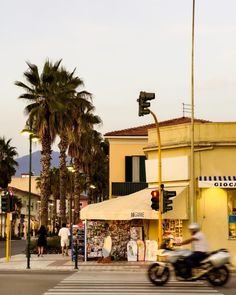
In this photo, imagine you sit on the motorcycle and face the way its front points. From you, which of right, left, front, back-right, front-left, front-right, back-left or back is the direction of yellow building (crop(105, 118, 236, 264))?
right

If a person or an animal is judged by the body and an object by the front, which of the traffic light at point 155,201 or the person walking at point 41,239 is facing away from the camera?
the person walking

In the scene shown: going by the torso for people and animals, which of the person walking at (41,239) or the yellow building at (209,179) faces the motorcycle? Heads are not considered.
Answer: the yellow building

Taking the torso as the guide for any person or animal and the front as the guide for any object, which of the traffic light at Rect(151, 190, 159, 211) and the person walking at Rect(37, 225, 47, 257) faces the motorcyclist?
the traffic light

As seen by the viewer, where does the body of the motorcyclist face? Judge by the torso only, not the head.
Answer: to the viewer's left

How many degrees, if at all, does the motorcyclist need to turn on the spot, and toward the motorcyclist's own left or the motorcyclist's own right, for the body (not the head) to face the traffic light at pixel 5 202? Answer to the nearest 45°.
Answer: approximately 45° to the motorcyclist's own right

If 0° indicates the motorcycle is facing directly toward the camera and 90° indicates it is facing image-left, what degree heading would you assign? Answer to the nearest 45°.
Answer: approximately 90°

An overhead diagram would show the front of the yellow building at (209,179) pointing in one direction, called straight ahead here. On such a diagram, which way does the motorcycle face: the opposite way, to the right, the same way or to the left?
to the right

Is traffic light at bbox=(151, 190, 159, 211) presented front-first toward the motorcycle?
yes

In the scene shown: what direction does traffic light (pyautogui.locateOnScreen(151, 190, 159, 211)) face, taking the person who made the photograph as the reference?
facing the viewer

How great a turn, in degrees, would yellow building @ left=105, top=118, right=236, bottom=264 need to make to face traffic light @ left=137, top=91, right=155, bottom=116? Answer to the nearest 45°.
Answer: approximately 45° to its right

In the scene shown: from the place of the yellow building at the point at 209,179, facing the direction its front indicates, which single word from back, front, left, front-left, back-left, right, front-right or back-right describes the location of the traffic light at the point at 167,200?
front-right

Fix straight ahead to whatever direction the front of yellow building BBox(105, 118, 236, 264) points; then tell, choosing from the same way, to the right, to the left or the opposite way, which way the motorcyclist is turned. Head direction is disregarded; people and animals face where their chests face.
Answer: to the right
